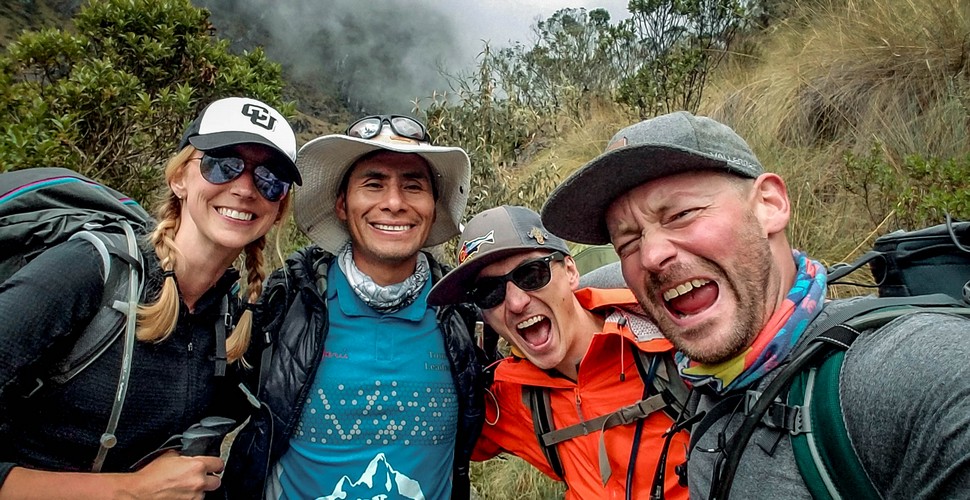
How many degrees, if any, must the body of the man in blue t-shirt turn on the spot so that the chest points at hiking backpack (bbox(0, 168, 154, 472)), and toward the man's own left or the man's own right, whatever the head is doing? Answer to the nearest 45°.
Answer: approximately 45° to the man's own right

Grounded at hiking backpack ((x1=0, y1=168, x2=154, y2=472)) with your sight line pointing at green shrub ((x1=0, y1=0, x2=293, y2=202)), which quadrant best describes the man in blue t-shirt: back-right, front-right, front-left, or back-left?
front-right

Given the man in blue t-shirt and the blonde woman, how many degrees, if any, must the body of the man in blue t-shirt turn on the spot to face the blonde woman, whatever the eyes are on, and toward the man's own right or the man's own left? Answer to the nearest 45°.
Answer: approximately 45° to the man's own right

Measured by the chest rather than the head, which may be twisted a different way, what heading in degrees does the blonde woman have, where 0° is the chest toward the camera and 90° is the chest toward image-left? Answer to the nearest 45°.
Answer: approximately 315°

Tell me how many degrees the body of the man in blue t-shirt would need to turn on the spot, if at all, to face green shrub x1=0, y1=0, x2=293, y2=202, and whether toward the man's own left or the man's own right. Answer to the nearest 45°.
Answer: approximately 135° to the man's own right

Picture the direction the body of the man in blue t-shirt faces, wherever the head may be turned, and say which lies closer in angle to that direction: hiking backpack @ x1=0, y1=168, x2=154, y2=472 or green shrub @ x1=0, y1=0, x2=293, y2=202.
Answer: the hiking backpack

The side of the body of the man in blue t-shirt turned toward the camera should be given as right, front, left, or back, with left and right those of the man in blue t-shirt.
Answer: front

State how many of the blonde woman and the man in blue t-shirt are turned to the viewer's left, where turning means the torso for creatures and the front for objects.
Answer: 0
